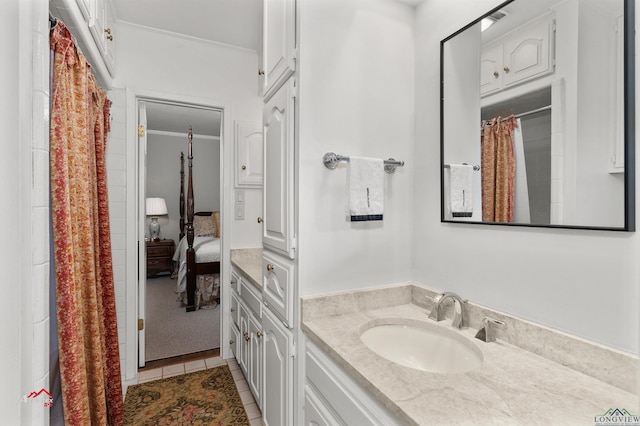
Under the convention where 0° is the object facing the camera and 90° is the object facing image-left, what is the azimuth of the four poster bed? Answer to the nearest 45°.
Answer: approximately 0°

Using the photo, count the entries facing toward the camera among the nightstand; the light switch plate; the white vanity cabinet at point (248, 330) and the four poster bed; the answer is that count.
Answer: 3

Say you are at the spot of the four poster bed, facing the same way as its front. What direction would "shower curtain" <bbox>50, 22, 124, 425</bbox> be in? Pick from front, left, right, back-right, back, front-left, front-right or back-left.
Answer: front

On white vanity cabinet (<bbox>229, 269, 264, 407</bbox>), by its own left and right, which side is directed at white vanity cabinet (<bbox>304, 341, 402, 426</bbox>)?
left

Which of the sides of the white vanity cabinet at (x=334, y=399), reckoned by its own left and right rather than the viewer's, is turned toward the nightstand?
right

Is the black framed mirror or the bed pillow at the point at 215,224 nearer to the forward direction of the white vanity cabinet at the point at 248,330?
the bed pillow

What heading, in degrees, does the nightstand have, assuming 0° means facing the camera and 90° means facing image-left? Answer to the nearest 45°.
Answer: approximately 0°

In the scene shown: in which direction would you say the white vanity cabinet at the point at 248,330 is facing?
to the viewer's left

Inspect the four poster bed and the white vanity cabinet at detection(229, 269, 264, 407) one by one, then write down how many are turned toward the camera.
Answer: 1

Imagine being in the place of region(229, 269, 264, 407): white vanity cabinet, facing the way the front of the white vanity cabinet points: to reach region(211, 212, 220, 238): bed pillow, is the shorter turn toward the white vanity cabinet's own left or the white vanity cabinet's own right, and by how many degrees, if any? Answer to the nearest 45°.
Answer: approximately 90° to the white vanity cabinet's own right

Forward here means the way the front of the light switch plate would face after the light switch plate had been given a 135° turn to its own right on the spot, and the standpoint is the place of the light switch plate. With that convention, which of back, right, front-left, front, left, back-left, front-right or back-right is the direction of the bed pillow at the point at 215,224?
front-right

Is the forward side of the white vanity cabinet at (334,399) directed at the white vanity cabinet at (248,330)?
no

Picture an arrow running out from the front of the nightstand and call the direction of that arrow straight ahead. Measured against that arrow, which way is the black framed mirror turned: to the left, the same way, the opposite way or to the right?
to the right

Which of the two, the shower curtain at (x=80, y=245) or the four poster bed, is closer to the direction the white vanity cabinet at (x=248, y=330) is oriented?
the shower curtain

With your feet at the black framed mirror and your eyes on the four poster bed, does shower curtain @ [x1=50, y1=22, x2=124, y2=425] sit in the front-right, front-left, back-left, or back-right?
front-left

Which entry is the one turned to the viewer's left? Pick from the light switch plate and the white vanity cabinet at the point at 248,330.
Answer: the white vanity cabinet
